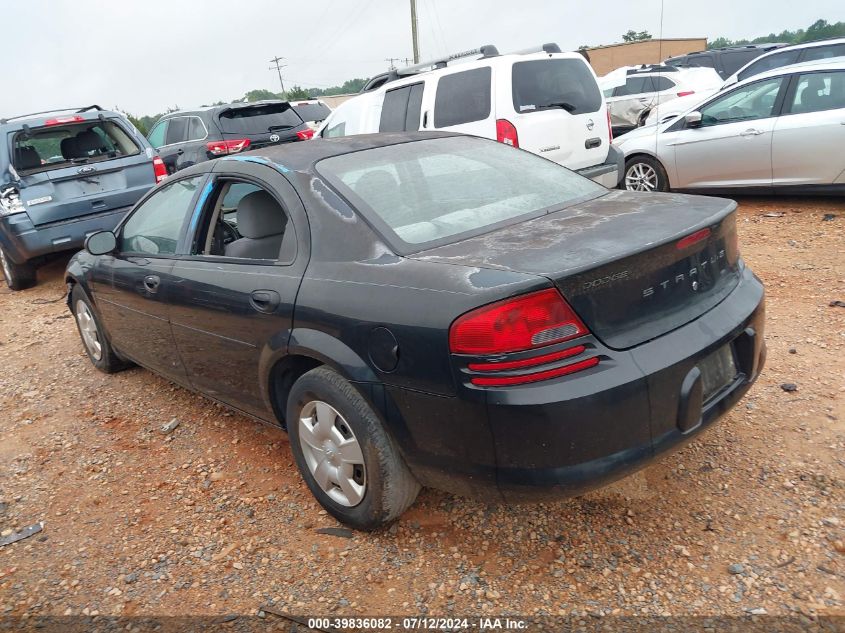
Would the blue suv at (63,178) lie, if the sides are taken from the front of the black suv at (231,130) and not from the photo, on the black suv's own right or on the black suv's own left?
on the black suv's own left

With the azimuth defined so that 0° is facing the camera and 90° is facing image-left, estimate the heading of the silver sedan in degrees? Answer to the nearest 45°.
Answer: approximately 90°

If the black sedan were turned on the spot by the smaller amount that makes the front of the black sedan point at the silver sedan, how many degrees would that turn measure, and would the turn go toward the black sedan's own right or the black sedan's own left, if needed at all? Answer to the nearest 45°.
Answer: approximately 90° to the black sedan's own right

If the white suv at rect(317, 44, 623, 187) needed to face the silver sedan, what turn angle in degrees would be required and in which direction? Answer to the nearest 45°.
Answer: approximately 135° to its right

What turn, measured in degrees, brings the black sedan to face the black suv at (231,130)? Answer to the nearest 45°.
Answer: approximately 45° to its right

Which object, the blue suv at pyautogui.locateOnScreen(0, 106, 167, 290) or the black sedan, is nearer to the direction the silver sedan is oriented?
the blue suv

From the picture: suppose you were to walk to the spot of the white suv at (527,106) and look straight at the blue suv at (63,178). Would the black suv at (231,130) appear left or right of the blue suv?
right

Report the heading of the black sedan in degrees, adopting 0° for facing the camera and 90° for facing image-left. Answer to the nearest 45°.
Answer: approximately 135°

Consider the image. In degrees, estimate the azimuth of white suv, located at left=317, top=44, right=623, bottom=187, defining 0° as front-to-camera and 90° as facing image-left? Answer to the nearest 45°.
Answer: approximately 135°

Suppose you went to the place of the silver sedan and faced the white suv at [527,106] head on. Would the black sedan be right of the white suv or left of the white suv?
left

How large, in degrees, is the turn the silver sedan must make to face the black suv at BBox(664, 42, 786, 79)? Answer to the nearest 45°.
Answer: approximately 90° to its right

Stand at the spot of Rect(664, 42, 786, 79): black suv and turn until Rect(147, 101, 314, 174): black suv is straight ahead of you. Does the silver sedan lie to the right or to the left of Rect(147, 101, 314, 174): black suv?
left

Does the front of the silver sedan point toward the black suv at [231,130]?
yes
